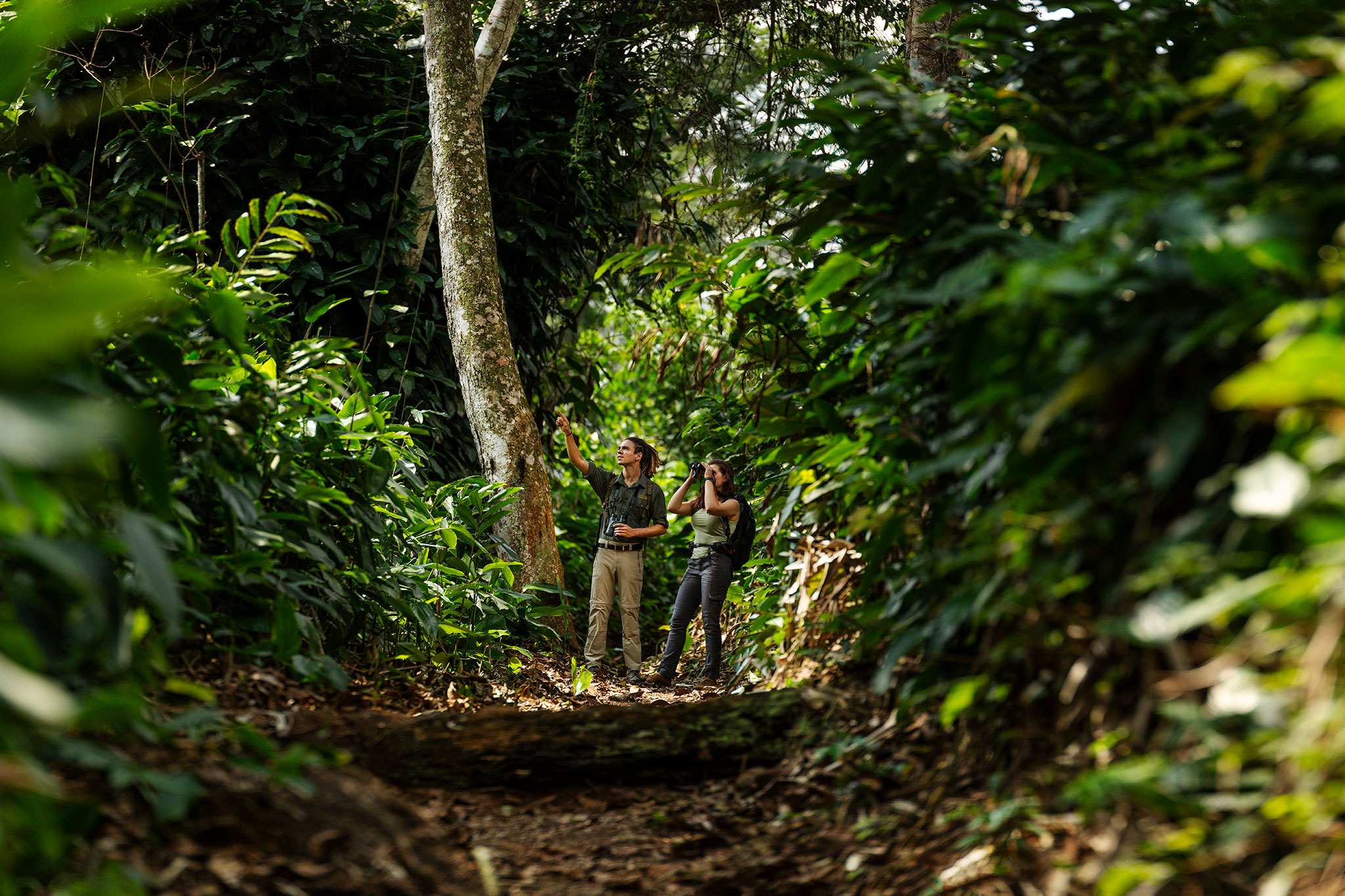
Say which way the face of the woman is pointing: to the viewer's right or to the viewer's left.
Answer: to the viewer's left

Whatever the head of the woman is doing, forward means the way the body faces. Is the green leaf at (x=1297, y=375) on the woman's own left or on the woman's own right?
on the woman's own left

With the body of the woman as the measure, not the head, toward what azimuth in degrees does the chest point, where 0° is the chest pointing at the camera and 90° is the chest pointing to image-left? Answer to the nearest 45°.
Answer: approximately 45°
